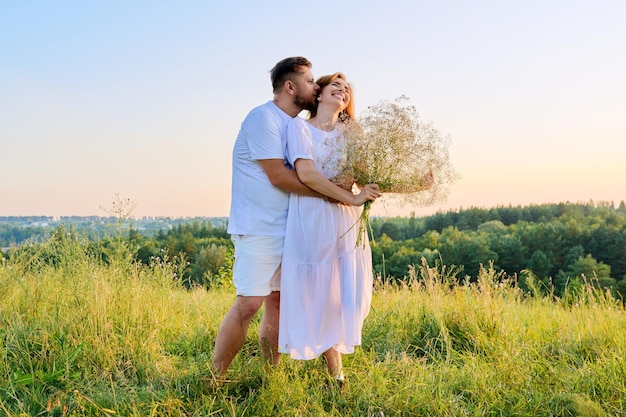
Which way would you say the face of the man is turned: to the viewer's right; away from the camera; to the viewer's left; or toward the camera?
to the viewer's right

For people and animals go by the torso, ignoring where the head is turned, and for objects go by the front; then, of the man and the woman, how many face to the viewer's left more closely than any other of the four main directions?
0

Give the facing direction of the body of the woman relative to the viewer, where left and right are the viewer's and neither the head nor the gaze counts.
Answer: facing the viewer and to the right of the viewer

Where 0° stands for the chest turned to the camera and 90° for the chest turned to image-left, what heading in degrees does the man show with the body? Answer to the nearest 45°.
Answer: approximately 270°

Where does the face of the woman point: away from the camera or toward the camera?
toward the camera
